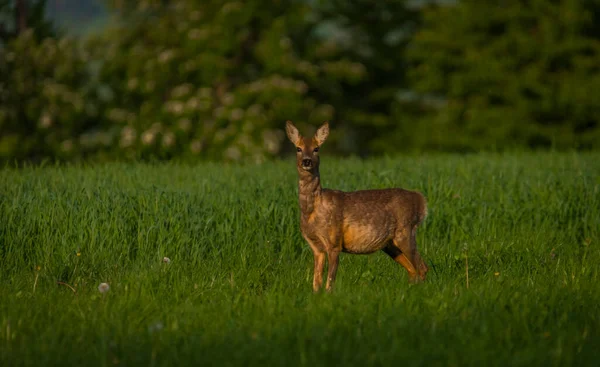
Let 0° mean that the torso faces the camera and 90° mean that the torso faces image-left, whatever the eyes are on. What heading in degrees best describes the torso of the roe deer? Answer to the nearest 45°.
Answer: approximately 90°

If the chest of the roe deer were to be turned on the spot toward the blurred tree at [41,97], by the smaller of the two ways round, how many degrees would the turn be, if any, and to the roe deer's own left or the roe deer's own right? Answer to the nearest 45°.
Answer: approximately 45° to the roe deer's own right

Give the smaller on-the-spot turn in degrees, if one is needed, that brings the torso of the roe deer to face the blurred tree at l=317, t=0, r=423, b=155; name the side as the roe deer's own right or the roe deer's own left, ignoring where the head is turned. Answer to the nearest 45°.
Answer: approximately 90° to the roe deer's own right

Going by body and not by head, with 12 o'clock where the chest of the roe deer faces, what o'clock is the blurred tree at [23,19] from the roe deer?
The blurred tree is roughly at 2 o'clock from the roe deer.

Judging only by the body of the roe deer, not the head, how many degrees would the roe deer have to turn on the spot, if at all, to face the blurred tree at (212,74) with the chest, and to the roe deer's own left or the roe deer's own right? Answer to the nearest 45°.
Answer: approximately 90° to the roe deer's own right
